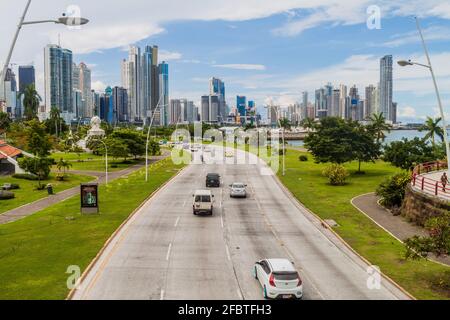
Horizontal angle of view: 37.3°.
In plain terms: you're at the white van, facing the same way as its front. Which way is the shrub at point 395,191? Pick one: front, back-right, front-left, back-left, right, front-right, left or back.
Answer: right

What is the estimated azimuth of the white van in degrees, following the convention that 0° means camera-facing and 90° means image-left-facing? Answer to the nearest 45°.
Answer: approximately 180°

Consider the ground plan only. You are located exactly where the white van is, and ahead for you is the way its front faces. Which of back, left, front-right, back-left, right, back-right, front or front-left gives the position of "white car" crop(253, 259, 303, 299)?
back

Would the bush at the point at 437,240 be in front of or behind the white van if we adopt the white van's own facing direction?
behind

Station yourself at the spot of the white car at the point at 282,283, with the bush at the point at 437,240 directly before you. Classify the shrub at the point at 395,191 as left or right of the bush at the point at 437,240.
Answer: left

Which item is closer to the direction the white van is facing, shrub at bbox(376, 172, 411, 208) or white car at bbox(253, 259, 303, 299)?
the shrub

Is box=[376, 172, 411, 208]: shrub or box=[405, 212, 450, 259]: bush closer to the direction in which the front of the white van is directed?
the shrub
